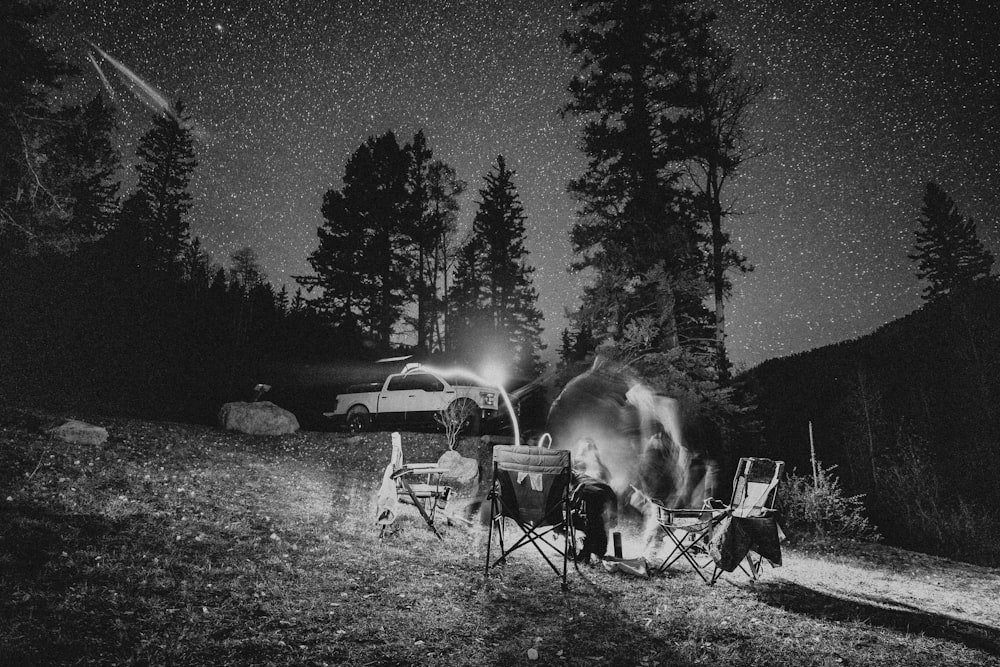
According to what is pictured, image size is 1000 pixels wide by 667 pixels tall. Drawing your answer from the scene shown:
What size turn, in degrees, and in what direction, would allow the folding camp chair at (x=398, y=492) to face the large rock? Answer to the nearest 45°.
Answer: approximately 90° to its left

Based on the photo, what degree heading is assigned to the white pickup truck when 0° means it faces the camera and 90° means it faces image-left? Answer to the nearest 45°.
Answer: approximately 270°

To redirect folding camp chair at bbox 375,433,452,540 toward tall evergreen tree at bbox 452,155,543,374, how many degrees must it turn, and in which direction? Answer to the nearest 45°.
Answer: approximately 90° to its left

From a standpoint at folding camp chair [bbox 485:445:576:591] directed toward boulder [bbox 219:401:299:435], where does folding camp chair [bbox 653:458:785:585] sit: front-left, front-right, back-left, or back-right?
back-right

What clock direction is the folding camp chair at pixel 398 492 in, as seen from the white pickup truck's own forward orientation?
The folding camp chair is roughly at 3 o'clock from the white pickup truck.

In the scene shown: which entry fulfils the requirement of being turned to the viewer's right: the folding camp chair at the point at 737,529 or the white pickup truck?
the white pickup truck

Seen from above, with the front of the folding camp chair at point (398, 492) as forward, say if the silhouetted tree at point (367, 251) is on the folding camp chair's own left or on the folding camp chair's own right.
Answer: on the folding camp chair's own left

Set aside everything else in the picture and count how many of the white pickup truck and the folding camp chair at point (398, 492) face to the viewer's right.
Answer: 2

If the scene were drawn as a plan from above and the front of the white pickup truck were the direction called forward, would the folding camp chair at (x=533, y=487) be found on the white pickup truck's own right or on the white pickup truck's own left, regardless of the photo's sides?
on the white pickup truck's own right

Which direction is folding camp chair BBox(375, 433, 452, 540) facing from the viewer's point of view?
to the viewer's right

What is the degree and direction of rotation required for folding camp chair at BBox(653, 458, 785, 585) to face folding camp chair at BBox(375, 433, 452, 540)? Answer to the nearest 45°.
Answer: approximately 45° to its left

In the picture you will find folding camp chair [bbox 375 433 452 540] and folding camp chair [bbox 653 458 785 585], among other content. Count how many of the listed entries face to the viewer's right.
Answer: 1

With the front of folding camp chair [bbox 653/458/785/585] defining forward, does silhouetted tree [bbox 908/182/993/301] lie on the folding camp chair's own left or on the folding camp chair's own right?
on the folding camp chair's own right

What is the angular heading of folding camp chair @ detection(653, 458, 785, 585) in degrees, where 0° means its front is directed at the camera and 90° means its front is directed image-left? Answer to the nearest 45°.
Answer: approximately 135°
